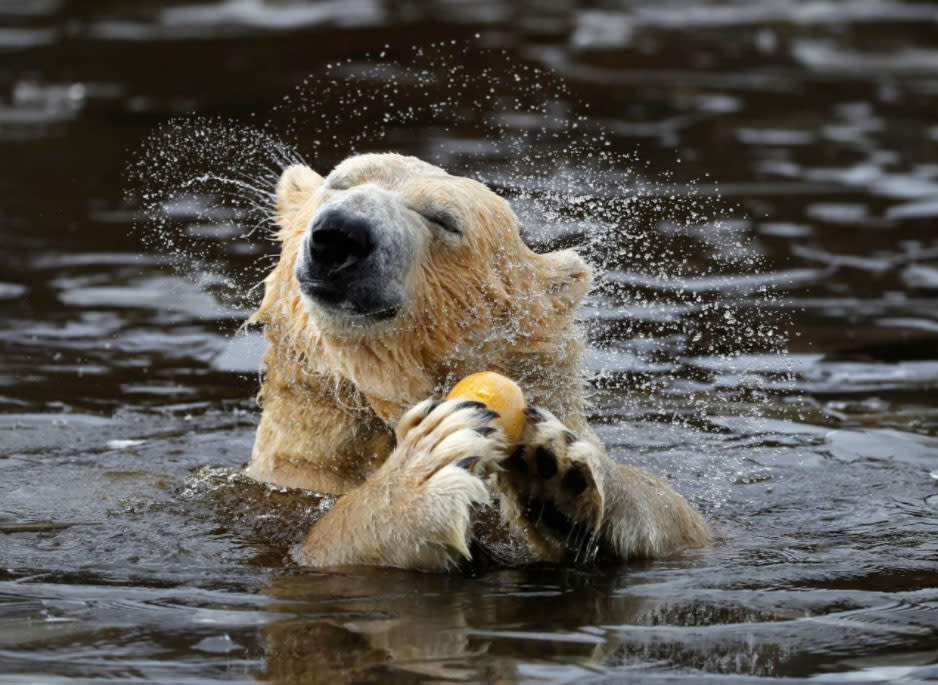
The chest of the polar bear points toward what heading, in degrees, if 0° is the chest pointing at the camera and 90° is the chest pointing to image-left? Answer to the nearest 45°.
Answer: approximately 0°
